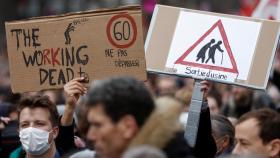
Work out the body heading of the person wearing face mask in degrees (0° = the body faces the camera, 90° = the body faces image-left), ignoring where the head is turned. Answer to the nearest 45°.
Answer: approximately 45°

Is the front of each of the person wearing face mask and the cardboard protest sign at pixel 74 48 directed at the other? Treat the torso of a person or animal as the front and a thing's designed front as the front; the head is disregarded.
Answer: no

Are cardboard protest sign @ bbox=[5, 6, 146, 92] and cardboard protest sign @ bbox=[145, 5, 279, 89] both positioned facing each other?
no

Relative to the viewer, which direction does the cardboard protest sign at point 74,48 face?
toward the camera

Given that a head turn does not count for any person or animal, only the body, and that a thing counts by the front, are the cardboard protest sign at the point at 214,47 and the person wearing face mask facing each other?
no

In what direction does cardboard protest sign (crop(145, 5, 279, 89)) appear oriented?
toward the camera

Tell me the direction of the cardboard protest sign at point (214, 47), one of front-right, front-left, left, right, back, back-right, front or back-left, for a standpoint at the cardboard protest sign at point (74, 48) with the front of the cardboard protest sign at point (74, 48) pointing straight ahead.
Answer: left

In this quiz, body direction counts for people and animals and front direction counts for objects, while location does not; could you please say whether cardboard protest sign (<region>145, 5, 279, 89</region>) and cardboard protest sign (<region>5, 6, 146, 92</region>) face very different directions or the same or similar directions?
same or similar directions

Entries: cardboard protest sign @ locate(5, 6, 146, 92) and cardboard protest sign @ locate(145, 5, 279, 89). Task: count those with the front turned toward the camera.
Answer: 2

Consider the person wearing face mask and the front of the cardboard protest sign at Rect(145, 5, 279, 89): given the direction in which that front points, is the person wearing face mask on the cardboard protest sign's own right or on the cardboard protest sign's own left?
on the cardboard protest sign's own right

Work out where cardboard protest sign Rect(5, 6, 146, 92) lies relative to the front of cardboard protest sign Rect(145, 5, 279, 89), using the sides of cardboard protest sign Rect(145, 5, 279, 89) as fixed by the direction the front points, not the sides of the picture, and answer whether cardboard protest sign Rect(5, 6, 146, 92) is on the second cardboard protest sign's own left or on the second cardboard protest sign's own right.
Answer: on the second cardboard protest sign's own right
